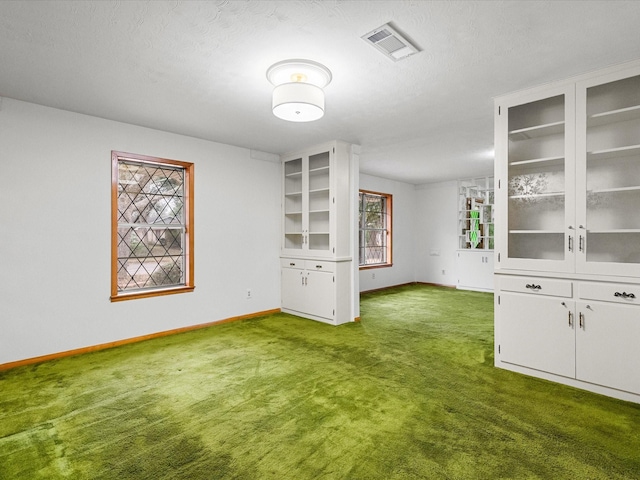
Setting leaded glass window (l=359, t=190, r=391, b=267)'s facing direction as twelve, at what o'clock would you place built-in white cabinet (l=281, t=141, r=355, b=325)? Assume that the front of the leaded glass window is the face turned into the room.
The built-in white cabinet is roughly at 2 o'clock from the leaded glass window.

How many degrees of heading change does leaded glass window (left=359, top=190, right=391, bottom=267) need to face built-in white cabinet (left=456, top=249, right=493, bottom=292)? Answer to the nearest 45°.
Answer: approximately 45° to its left

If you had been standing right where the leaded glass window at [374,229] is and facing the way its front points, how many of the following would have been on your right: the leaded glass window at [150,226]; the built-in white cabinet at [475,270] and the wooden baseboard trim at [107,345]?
2

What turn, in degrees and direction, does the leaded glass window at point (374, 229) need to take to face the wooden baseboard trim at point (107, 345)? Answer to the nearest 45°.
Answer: approximately 90° to its right

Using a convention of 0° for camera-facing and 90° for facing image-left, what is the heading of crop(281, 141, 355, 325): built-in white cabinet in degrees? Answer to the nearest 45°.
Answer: approximately 45°

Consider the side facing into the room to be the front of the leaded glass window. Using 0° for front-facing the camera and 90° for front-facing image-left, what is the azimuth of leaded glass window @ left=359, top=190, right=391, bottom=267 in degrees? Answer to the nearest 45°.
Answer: approximately 315°

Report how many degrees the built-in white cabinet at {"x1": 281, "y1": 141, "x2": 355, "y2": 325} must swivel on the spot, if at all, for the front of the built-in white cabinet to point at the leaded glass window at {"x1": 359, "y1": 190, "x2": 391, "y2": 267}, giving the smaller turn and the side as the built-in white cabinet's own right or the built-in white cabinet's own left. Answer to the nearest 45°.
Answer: approximately 180°

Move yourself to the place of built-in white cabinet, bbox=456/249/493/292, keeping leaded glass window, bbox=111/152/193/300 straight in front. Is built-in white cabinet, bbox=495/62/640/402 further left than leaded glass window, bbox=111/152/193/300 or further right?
left

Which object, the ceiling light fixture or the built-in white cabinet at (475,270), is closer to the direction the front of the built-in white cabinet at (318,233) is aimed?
the ceiling light fixture

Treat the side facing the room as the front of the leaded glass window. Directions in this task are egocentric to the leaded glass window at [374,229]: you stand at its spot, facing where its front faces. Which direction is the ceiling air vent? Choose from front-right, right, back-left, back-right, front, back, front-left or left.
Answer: front-right
